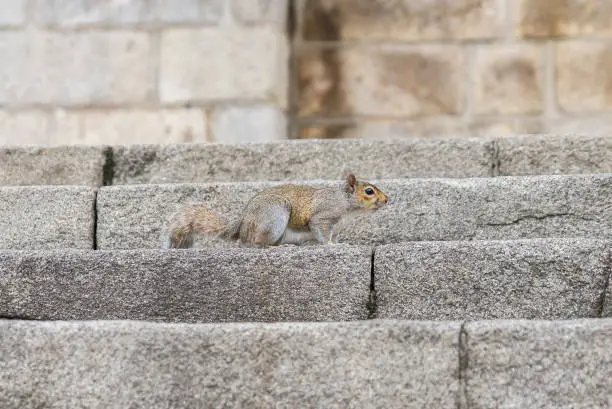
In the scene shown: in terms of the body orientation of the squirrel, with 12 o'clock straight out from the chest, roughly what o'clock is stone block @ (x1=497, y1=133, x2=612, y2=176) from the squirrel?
The stone block is roughly at 11 o'clock from the squirrel.

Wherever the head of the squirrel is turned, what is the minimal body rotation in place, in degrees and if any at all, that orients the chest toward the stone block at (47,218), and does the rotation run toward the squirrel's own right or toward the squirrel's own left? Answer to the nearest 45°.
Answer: approximately 180°

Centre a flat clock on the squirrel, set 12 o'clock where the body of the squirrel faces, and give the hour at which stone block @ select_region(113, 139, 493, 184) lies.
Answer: The stone block is roughly at 9 o'clock from the squirrel.

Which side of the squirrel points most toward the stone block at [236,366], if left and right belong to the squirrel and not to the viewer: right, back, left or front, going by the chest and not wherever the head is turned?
right

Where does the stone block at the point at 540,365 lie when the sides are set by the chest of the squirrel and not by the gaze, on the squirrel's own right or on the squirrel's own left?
on the squirrel's own right

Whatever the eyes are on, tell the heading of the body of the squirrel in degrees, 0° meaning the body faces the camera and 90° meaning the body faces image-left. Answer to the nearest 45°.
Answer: approximately 270°

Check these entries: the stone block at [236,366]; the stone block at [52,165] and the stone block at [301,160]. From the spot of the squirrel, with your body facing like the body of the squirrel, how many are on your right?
1
